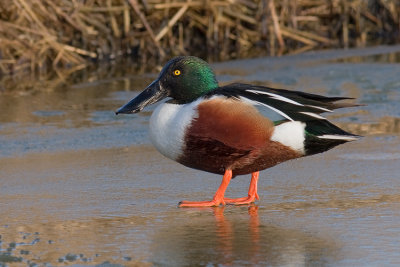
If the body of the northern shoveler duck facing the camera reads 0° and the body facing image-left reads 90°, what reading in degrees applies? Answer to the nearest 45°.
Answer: approximately 90°
